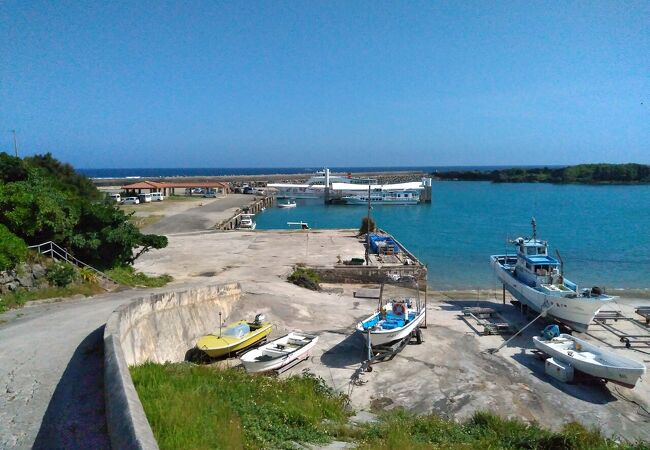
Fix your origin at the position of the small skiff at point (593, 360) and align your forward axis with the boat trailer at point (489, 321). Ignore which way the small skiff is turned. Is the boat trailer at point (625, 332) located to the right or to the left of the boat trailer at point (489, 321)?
right

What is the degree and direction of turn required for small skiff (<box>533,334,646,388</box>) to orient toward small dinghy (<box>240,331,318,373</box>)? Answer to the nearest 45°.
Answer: approximately 90° to its right

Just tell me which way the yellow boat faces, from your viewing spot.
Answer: facing the viewer and to the left of the viewer

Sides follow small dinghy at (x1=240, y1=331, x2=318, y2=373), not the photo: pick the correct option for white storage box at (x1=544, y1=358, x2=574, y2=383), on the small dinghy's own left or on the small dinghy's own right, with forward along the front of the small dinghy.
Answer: on the small dinghy's own left

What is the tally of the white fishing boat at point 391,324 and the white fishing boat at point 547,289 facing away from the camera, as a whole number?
0

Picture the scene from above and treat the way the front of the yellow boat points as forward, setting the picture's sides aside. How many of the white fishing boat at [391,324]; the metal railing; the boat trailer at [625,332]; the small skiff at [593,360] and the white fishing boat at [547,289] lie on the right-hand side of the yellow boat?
1

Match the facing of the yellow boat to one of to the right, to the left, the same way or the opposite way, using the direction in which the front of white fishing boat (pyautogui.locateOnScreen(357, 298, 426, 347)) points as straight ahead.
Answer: the same way

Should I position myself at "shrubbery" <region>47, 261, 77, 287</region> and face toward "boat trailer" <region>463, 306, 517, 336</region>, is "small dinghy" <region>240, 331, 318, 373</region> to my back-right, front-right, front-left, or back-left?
front-right

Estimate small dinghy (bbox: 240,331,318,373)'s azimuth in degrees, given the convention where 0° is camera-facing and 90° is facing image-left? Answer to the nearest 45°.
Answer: approximately 45°

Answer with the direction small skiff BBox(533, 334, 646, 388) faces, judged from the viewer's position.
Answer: facing the viewer and to the right of the viewer

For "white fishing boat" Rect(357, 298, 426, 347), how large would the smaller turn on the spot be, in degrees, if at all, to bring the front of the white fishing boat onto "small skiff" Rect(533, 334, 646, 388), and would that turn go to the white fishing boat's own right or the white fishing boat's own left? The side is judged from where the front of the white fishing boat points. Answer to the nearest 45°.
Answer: approximately 135° to the white fishing boat's own left

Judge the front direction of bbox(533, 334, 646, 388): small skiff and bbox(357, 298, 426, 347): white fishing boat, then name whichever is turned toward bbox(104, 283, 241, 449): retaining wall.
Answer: the white fishing boat
